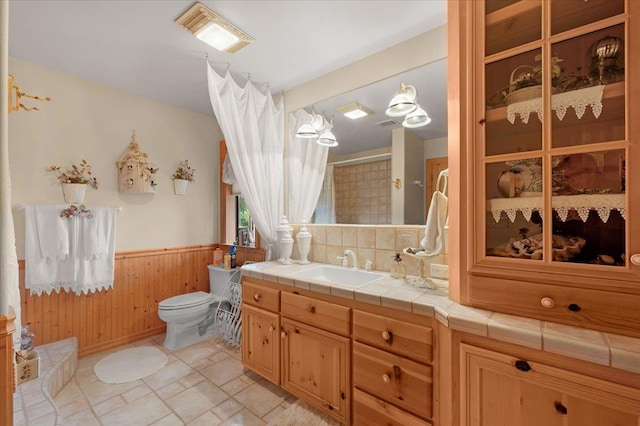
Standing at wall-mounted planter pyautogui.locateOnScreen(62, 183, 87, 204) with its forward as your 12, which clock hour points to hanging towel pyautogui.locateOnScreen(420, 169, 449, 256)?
The hanging towel is roughly at 11 o'clock from the wall-mounted planter.

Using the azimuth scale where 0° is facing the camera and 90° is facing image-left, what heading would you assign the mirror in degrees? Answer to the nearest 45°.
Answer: approximately 45°

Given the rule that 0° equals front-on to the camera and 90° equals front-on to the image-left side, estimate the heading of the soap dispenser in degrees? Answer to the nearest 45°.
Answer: approximately 45°
